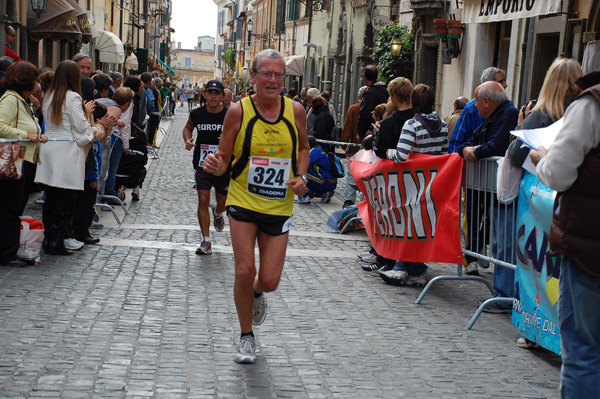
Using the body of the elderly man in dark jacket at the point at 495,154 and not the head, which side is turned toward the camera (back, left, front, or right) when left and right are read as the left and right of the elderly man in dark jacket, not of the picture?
left

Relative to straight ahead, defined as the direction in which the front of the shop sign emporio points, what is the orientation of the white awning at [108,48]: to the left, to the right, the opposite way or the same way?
the opposite way

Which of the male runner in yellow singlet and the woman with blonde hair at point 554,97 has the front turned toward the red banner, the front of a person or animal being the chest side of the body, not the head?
the woman with blonde hair

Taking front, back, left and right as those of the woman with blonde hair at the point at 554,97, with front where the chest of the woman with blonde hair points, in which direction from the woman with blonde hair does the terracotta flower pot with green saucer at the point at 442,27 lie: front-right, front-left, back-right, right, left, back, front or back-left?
front-right

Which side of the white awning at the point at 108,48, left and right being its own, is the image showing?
right

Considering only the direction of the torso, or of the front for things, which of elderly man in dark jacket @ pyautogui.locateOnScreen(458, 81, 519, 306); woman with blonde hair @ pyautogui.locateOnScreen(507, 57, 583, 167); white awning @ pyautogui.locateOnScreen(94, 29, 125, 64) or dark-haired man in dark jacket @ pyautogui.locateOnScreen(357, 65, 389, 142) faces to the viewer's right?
the white awning

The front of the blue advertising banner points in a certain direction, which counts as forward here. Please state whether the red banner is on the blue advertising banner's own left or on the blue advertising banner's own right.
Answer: on the blue advertising banner's own right

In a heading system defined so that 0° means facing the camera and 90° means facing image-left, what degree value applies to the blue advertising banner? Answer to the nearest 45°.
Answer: approximately 45°

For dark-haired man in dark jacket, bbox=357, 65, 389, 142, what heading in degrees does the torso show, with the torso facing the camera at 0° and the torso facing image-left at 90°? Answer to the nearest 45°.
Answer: approximately 90°
